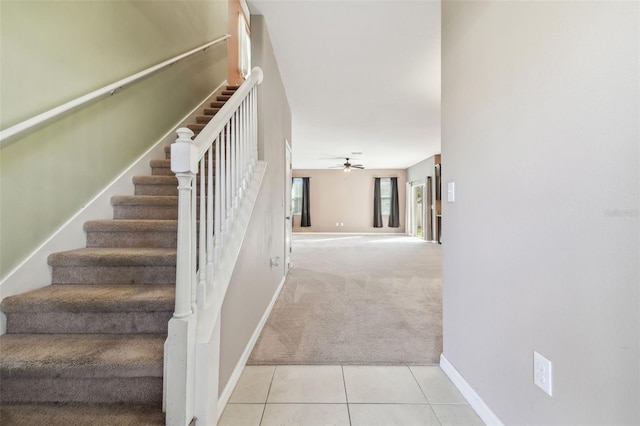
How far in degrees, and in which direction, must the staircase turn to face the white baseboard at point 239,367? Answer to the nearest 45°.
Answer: approximately 90° to its left

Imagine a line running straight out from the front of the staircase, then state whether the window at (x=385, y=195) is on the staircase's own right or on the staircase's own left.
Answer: on the staircase's own left

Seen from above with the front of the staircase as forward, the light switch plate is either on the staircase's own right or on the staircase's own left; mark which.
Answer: on the staircase's own left

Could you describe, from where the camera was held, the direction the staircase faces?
facing the viewer

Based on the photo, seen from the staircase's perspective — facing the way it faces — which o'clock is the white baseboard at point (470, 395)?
The white baseboard is roughly at 10 o'clock from the staircase.

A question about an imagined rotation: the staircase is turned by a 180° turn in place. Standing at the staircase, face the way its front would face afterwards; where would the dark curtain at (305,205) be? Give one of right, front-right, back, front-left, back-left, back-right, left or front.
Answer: front-right

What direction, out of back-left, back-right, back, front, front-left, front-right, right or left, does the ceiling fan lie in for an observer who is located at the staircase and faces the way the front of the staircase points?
back-left

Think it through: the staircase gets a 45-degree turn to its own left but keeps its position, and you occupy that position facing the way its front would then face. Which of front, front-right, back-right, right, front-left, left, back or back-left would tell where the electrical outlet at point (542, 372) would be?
front
